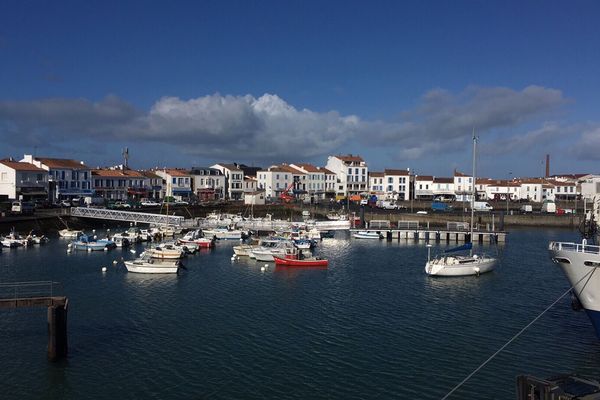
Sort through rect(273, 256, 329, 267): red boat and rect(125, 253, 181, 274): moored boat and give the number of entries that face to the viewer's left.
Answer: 2

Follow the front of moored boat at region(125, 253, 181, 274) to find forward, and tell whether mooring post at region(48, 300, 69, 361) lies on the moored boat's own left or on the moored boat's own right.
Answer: on the moored boat's own left

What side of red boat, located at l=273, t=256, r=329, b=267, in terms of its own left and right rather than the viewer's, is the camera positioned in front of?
left

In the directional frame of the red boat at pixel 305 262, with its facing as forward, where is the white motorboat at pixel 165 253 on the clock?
The white motorboat is roughly at 12 o'clock from the red boat.

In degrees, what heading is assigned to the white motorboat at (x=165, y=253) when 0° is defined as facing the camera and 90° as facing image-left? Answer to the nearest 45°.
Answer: approximately 90°

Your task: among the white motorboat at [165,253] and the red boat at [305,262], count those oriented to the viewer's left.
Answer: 2

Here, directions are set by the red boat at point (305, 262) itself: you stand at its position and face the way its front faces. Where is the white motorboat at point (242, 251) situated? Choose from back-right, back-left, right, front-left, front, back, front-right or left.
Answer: front-right

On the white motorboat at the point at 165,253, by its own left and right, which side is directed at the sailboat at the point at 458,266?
back

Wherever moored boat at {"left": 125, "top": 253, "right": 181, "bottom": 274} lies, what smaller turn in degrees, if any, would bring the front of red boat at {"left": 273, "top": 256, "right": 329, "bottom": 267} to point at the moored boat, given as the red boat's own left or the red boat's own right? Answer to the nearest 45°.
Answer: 0° — it already faces it

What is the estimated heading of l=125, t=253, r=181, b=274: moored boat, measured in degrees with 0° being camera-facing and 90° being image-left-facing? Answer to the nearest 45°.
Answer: approximately 90°

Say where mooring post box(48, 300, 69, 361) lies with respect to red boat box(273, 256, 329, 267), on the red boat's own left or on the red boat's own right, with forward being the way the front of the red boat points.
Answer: on the red boat's own left

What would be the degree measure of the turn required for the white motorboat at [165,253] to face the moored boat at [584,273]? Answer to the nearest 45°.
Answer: approximately 135° to its left

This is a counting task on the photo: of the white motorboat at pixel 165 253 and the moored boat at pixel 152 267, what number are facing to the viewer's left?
2
